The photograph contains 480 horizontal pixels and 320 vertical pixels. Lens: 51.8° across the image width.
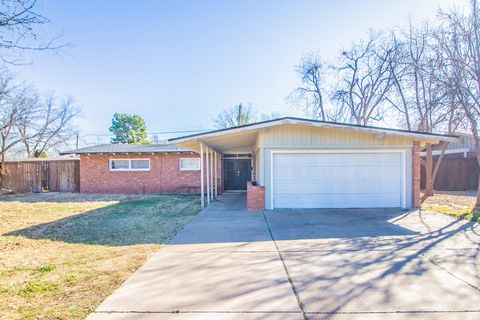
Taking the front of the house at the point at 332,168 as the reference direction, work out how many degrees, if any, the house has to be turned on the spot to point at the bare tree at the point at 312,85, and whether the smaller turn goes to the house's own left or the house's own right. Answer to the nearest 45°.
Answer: approximately 180°

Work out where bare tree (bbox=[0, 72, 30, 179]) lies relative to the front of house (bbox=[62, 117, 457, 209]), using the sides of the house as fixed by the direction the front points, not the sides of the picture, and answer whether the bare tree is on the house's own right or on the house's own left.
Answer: on the house's own right

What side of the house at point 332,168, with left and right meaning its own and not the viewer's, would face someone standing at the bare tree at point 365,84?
back

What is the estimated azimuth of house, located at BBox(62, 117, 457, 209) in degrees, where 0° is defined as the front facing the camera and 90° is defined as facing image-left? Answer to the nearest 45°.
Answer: approximately 0°

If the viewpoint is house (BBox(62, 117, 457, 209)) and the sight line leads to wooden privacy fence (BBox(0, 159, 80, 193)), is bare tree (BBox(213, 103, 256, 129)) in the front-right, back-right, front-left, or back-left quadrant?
front-right

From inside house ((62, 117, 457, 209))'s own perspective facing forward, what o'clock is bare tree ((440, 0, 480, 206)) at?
The bare tree is roughly at 9 o'clock from the house.

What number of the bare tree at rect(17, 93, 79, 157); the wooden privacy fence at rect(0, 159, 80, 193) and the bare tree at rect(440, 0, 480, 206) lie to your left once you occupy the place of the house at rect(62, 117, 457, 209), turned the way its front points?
1

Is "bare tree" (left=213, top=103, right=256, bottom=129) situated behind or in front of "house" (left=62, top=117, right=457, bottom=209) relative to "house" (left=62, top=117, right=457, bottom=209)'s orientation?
behind

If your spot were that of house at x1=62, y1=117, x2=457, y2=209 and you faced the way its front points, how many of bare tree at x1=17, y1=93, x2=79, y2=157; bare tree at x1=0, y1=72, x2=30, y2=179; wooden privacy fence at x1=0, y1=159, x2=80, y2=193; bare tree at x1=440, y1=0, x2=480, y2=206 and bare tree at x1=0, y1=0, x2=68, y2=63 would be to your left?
1
